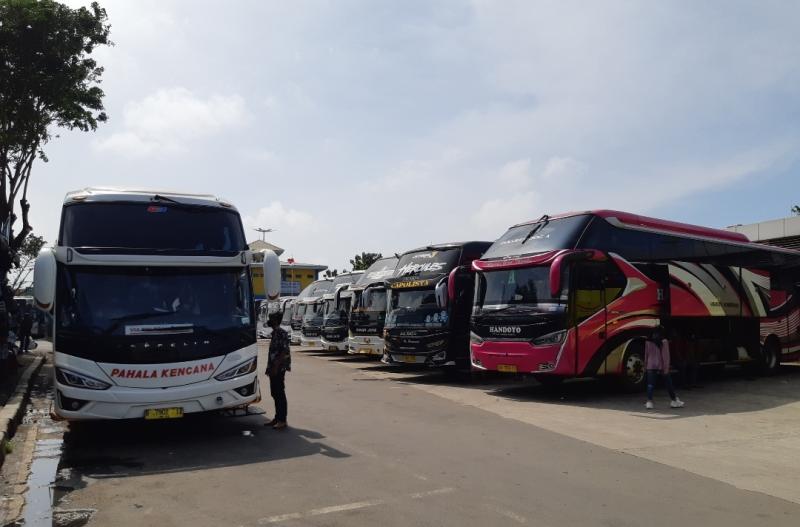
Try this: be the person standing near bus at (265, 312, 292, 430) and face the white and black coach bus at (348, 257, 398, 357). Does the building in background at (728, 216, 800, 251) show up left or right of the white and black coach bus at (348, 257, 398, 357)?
right

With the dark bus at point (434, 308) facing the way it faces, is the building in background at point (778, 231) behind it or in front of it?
behind

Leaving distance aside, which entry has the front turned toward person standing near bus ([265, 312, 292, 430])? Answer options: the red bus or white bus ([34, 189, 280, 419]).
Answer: the red bus

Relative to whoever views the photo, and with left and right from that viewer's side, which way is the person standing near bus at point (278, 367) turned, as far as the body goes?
facing to the left of the viewer

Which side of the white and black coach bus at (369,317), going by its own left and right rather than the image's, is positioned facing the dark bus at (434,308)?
left

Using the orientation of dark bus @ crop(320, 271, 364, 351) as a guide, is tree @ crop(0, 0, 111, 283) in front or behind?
in front

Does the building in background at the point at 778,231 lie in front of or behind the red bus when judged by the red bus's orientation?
behind

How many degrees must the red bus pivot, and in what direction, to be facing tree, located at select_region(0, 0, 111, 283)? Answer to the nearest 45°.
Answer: approximately 45° to its right

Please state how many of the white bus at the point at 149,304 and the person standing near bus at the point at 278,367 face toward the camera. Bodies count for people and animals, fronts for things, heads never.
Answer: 1

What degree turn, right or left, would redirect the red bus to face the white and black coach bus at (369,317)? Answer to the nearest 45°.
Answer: approximately 90° to its right

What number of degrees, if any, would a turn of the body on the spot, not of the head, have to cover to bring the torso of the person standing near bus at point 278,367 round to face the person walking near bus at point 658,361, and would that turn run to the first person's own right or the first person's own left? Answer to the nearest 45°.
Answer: approximately 180°

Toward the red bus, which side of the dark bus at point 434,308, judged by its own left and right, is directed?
left

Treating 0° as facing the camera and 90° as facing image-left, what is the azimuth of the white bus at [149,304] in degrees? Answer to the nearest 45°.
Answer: approximately 0°

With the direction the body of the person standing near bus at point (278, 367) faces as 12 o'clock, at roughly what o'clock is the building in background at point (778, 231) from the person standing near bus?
The building in background is roughly at 5 o'clock from the person standing near bus.
